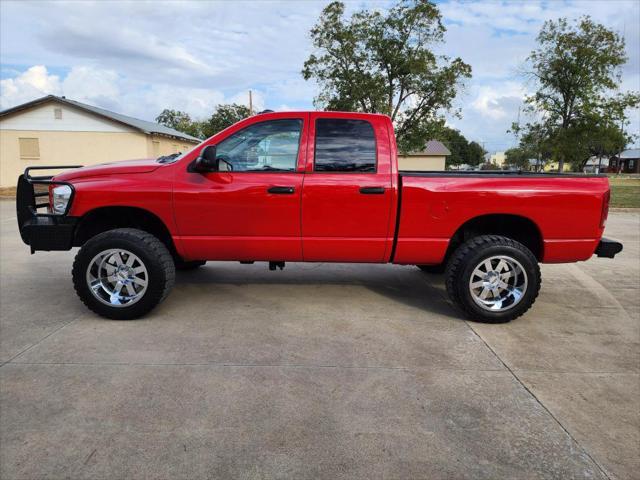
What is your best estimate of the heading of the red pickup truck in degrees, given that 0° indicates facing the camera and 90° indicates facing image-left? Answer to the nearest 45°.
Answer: approximately 90°

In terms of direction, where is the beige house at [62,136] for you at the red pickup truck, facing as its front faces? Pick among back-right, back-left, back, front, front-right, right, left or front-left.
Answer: front-right
